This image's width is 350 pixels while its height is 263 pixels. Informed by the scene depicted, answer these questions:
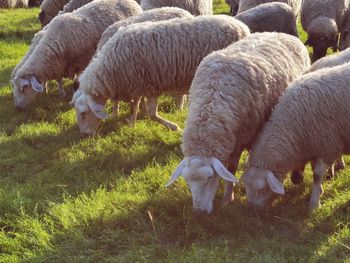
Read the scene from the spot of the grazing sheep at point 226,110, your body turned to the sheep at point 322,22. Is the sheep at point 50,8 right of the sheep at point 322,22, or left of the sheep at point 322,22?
left

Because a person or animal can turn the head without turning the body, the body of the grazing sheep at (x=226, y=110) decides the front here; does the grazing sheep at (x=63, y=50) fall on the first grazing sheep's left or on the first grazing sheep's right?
on the first grazing sheep's right

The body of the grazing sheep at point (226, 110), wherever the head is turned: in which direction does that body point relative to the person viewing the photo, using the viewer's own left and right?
facing the viewer and to the left of the viewer

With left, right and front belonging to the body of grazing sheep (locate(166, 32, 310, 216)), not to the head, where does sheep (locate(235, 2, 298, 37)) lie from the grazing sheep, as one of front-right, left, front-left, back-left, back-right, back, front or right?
back-right

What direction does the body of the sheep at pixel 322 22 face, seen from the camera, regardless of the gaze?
toward the camera

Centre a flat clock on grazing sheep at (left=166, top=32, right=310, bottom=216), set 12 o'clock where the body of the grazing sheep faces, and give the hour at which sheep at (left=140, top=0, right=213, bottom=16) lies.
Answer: The sheep is roughly at 4 o'clock from the grazing sheep.

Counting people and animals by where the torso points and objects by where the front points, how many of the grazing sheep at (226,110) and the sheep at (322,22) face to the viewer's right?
0

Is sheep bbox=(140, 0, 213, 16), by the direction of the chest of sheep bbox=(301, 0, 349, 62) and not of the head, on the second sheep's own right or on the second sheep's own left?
on the second sheep's own right

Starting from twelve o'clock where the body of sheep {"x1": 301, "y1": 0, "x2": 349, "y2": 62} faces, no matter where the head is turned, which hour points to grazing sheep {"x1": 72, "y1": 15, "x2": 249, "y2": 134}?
The grazing sheep is roughly at 1 o'clock from the sheep.

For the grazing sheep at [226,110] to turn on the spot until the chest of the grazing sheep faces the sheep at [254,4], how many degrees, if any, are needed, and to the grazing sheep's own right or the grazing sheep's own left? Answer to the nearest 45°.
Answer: approximately 135° to the grazing sheep's own right

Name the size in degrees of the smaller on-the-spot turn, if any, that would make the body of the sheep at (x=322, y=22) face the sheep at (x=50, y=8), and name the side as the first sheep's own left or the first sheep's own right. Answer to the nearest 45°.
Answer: approximately 90° to the first sheep's own right

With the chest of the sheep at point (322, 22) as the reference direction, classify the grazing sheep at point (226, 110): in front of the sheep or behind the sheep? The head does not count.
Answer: in front

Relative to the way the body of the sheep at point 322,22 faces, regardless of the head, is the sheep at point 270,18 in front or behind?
in front

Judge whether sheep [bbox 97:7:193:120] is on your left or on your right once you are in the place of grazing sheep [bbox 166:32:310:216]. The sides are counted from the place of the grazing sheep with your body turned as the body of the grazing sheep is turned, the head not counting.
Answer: on your right

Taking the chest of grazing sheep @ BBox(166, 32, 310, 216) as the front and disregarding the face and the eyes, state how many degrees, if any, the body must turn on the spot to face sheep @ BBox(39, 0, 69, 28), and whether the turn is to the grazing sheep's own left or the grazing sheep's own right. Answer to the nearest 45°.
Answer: approximately 90° to the grazing sheep's own right

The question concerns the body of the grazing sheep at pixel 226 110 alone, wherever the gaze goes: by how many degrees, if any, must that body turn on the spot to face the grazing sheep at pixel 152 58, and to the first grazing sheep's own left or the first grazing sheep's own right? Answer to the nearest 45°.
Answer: approximately 90° to the first grazing sheep's own right
